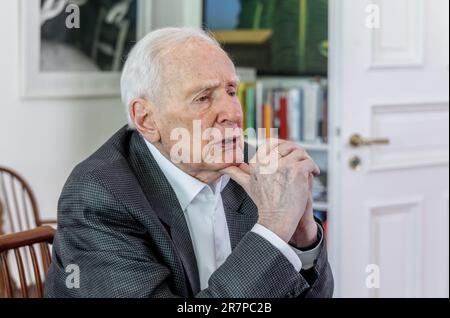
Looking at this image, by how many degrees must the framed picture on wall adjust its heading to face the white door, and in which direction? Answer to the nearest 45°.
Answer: approximately 45° to its left

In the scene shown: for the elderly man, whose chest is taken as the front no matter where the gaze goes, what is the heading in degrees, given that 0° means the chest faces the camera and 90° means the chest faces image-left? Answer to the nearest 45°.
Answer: approximately 315°

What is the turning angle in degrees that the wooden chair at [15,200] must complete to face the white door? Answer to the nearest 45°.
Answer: approximately 45° to its left

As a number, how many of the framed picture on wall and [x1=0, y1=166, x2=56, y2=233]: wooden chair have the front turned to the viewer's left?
0

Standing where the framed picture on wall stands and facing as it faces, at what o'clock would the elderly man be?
The elderly man is roughly at 12 o'clock from the framed picture on wall.

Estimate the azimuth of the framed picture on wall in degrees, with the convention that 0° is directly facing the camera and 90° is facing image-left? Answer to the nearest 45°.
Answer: approximately 0°

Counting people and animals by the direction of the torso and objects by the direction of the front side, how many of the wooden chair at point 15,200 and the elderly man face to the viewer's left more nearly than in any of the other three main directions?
0

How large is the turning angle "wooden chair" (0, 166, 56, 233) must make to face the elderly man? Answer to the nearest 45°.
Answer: approximately 45° to its right

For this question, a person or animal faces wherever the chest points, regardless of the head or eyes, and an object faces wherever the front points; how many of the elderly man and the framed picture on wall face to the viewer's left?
0

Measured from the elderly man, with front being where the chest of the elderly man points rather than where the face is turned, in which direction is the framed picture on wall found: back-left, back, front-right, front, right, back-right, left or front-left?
back-left
